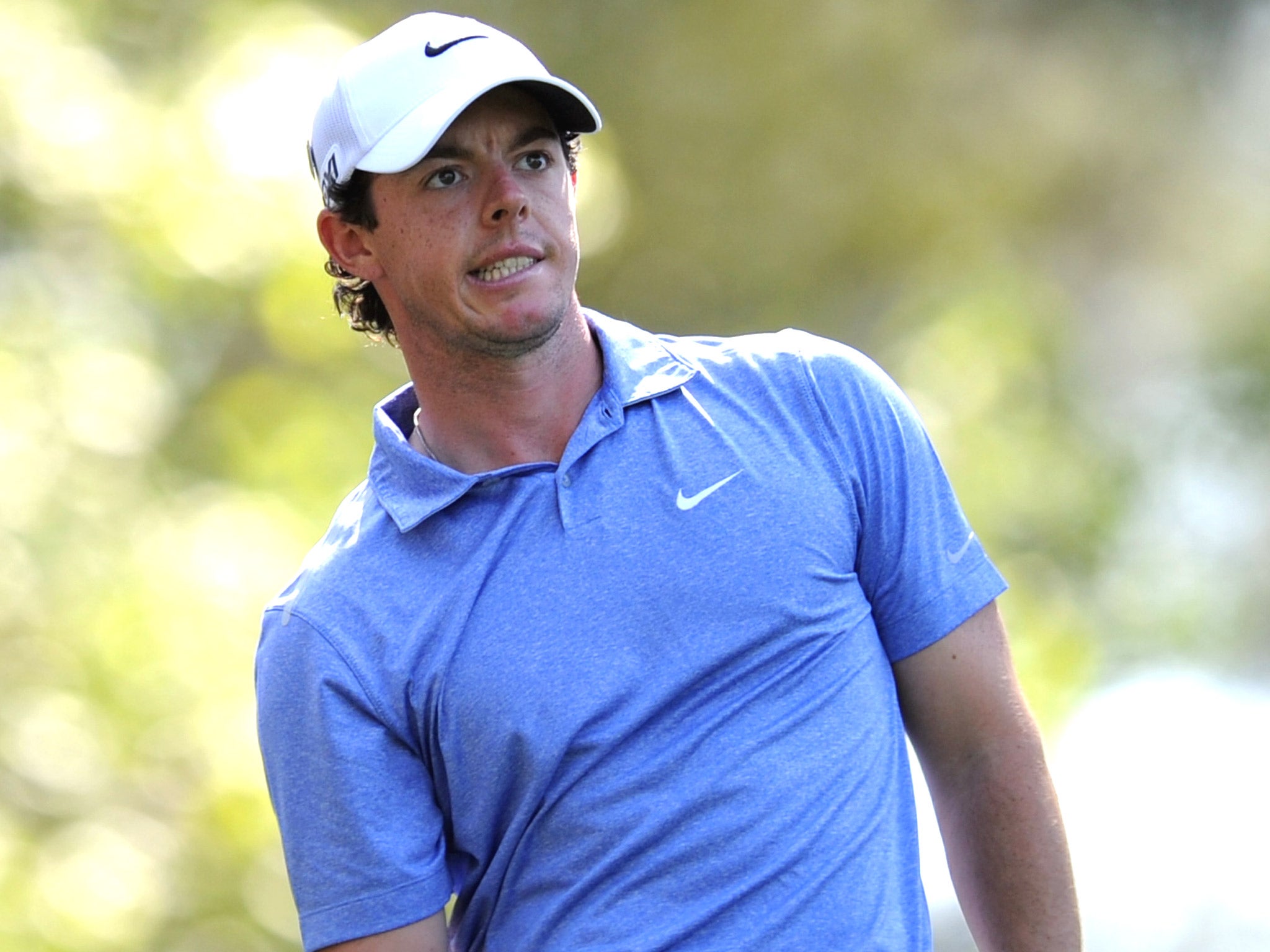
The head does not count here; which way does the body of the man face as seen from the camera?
toward the camera

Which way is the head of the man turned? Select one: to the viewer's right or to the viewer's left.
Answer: to the viewer's right
